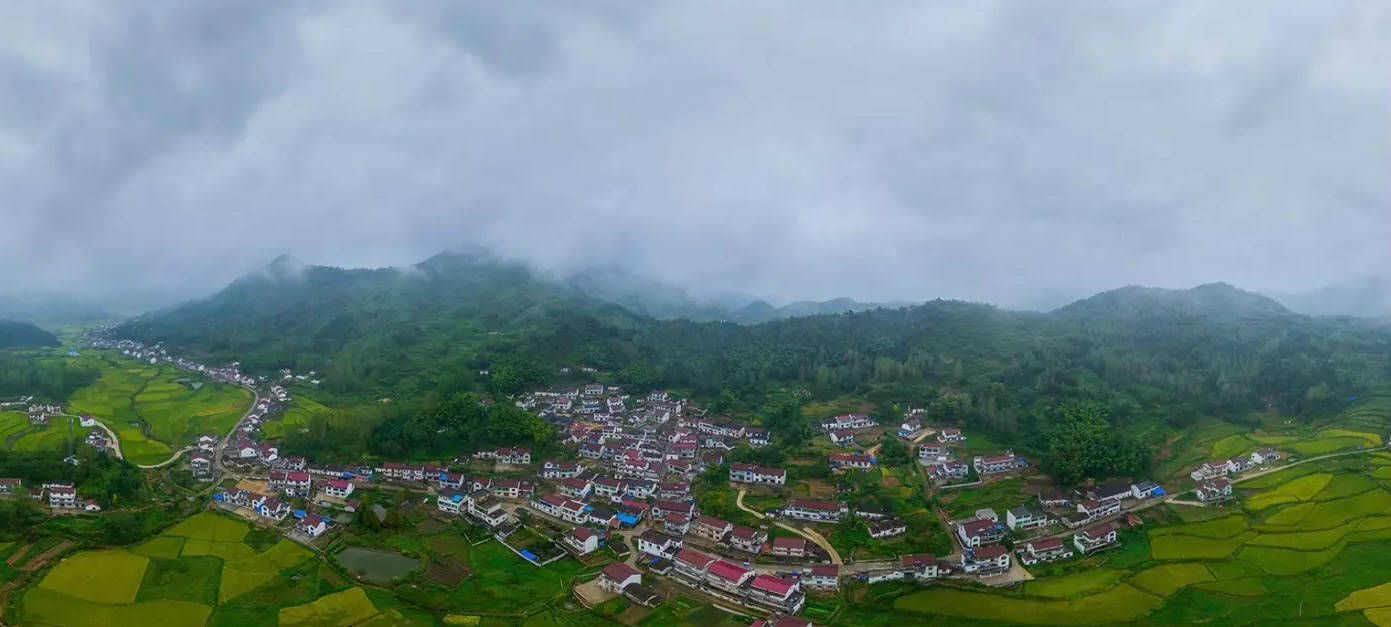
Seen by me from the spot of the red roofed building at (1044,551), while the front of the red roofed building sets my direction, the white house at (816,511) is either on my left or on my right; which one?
on my right

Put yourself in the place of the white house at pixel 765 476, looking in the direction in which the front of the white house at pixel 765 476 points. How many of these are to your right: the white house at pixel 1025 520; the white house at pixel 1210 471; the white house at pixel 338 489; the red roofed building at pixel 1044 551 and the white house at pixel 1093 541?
1

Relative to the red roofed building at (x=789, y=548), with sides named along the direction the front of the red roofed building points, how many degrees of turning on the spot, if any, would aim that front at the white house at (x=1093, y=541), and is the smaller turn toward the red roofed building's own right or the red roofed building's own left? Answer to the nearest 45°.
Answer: approximately 90° to the red roofed building's own left

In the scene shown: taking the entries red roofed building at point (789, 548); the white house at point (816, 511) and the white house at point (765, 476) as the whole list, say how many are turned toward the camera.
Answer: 3

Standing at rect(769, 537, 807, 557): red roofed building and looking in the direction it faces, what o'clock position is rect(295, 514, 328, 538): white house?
The white house is roughly at 3 o'clock from the red roofed building.

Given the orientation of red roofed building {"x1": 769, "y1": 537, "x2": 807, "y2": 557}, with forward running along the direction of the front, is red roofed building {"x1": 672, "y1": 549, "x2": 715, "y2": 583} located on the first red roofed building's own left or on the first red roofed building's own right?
on the first red roofed building's own right

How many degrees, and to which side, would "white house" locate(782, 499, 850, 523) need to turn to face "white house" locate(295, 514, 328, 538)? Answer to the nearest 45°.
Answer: approximately 90° to its right

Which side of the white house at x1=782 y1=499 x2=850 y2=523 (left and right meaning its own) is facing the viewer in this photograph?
front

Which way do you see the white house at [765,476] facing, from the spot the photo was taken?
facing the viewer

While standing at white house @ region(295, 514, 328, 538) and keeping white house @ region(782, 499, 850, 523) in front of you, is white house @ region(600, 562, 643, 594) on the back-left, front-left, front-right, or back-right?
front-right

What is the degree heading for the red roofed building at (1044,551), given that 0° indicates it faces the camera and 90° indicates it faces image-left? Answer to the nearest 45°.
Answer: approximately 45°

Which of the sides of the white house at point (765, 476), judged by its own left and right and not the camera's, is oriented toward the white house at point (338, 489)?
right

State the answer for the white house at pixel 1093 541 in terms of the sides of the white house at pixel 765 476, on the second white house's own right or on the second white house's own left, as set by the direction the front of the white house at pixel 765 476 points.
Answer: on the second white house's own left

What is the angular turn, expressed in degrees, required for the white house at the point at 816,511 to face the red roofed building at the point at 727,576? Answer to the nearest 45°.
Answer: approximately 45° to its right

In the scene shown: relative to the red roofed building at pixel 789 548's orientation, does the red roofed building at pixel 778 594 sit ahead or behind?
ahead

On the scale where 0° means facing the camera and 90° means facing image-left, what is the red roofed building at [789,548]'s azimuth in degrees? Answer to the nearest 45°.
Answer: approximately 0°

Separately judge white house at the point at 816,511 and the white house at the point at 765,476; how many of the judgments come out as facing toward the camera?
2
